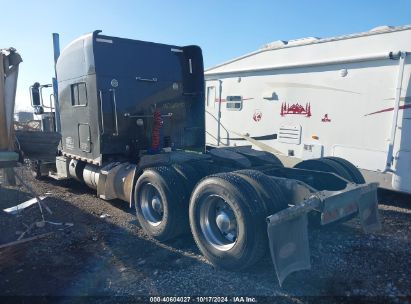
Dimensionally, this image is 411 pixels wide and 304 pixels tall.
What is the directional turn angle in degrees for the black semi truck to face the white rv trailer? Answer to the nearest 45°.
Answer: approximately 90° to its right

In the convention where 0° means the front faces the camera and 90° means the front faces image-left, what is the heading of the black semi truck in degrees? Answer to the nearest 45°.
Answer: approximately 135°
